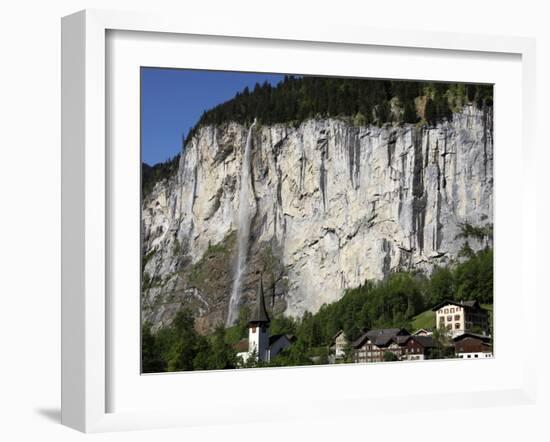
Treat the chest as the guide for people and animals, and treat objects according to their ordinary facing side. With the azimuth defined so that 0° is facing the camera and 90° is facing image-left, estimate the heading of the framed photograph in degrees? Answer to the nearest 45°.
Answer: approximately 315°
